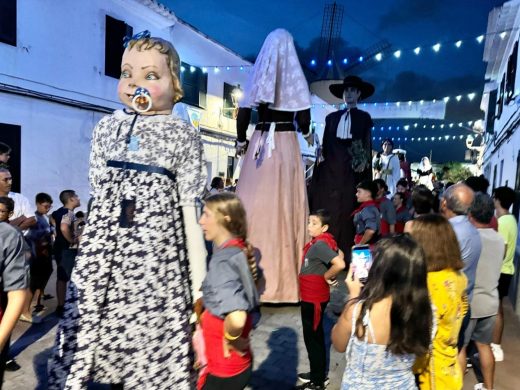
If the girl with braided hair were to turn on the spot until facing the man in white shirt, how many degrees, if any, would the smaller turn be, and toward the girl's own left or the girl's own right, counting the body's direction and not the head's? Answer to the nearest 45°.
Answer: approximately 45° to the girl's own right

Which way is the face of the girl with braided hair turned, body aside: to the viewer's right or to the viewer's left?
to the viewer's left

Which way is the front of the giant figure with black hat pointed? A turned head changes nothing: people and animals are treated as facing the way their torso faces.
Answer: toward the camera

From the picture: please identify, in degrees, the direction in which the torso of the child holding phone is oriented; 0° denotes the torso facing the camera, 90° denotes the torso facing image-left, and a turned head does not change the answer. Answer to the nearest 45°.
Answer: approximately 135°

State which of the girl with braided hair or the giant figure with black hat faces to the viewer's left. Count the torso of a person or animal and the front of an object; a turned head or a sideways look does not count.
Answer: the girl with braided hair

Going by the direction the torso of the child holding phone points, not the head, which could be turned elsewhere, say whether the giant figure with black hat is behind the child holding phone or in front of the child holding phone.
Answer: in front

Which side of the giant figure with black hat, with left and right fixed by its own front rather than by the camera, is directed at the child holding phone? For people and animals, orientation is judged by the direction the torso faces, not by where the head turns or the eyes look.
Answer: front

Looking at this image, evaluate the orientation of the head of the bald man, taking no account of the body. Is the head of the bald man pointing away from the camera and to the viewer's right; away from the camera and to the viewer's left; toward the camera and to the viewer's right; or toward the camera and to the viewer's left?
away from the camera and to the viewer's left

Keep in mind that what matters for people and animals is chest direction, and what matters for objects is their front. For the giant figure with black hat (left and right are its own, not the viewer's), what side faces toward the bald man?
front

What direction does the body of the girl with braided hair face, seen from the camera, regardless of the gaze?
to the viewer's left

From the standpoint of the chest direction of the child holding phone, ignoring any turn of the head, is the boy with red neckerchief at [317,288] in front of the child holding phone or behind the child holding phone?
in front

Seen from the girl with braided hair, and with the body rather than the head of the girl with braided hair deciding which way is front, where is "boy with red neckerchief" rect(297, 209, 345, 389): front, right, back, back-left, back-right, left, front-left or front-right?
back-right

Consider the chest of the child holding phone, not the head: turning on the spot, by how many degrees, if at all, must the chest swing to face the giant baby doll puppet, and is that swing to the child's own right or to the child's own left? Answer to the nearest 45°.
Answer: approximately 45° to the child's own left
